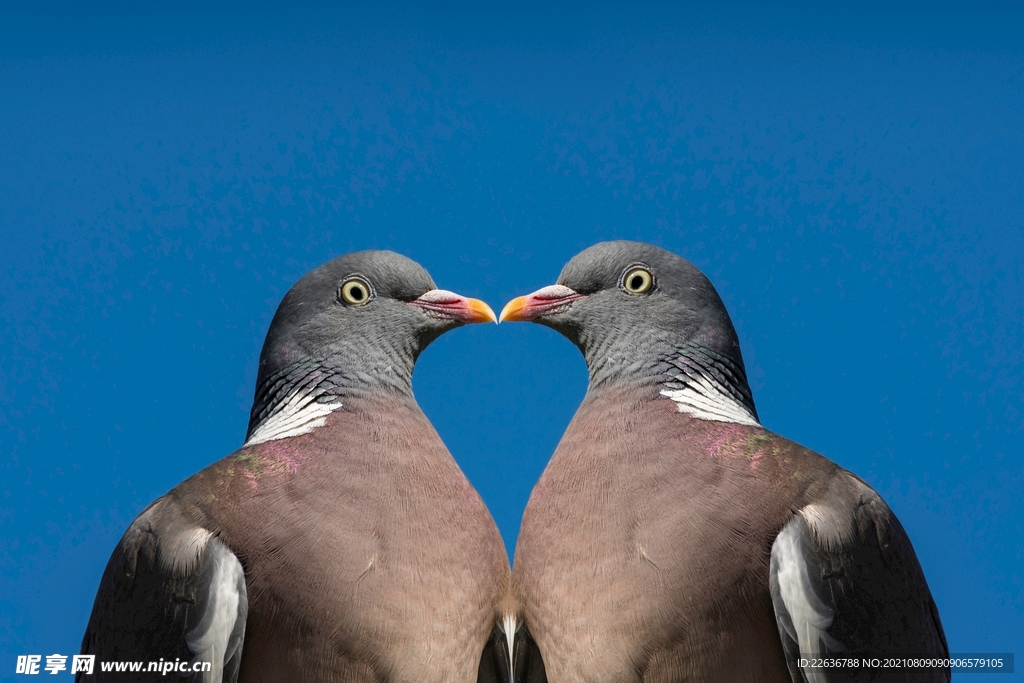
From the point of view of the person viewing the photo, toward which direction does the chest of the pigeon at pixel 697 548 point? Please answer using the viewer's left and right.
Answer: facing the viewer and to the left of the viewer

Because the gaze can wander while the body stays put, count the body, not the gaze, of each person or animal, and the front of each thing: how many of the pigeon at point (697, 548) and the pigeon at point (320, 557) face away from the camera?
0

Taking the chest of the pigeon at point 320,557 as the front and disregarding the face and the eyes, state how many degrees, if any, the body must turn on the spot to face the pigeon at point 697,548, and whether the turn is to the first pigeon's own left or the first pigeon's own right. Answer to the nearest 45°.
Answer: approximately 45° to the first pigeon's own left

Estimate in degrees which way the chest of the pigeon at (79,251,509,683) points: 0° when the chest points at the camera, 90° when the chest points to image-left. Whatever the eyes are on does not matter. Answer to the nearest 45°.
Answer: approximately 315°
